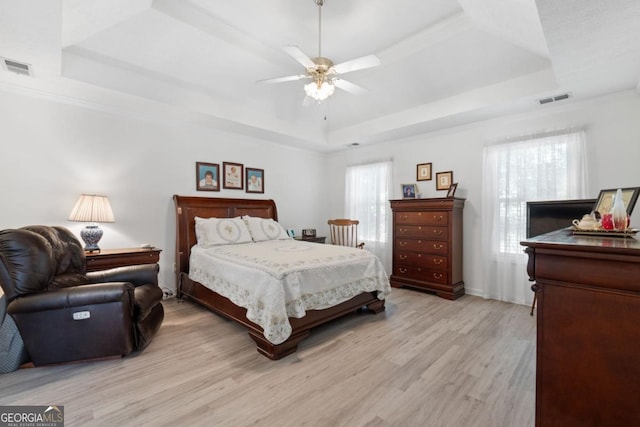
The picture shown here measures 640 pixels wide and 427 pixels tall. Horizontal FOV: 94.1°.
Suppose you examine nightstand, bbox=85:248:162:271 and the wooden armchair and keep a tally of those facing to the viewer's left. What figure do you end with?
0

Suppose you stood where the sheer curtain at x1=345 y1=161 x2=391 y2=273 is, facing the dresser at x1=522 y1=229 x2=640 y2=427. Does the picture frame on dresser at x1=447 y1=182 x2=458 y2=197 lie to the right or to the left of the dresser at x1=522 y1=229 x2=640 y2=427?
left

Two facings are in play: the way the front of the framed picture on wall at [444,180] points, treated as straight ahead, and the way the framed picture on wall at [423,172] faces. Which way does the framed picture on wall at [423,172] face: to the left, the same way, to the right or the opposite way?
the same way

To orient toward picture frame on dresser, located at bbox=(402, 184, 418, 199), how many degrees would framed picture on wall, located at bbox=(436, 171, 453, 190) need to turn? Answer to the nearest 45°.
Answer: approximately 45° to its right

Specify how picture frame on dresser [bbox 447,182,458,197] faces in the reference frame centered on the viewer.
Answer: facing the viewer and to the left of the viewer

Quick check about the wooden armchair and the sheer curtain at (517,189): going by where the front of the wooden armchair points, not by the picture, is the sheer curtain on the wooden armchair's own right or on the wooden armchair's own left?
on the wooden armchair's own left

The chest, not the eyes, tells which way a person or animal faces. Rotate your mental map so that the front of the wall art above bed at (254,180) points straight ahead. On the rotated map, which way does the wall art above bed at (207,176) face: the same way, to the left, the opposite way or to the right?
the same way

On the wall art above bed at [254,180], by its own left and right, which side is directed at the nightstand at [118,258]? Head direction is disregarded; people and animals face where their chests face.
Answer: right

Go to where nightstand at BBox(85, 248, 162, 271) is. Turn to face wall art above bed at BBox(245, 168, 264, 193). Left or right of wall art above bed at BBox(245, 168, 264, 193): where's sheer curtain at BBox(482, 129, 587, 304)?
right

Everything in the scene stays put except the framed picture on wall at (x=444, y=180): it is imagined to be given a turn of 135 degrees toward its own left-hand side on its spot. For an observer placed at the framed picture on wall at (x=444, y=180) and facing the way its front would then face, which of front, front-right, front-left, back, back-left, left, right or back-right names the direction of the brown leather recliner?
back-right

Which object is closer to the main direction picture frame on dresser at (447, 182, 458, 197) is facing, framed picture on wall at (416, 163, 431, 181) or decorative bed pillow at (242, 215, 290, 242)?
the decorative bed pillow

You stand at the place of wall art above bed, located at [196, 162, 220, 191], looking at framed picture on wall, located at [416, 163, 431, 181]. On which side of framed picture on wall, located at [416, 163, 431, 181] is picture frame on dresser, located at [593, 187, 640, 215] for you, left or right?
right

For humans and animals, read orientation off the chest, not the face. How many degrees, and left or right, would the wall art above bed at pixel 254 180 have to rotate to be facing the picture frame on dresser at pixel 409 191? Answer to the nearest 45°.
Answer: approximately 45° to its left

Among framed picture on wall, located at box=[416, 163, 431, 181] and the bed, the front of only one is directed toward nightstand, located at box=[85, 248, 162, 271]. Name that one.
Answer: the framed picture on wall

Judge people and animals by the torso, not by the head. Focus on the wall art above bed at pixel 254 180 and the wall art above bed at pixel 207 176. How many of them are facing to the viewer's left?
0

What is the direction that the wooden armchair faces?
toward the camera

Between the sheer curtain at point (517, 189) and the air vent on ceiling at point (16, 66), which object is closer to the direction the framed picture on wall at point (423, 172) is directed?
the air vent on ceiling
